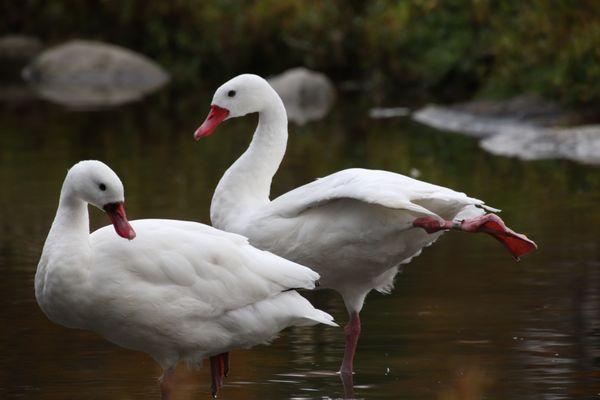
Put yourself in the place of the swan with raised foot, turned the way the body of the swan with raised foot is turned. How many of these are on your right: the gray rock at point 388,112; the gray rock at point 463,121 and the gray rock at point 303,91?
3

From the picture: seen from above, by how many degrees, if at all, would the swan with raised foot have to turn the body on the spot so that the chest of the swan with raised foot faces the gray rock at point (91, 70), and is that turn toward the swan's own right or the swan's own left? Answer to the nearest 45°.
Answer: approximately 90° to the swan's own right

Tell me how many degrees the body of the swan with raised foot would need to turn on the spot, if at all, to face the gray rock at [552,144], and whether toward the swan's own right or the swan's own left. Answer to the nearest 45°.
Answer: approximately 90° to the swan's own right

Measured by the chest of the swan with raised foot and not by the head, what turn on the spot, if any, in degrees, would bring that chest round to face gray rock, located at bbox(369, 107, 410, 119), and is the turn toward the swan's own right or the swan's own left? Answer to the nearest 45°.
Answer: approximately 90° to the swan's own right

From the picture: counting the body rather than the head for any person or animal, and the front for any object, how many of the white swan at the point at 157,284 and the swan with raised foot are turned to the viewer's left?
2

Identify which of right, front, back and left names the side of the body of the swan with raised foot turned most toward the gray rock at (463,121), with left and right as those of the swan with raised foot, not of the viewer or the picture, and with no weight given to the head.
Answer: right

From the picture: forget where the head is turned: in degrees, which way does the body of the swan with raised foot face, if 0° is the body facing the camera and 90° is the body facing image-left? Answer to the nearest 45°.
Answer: approximately 90°

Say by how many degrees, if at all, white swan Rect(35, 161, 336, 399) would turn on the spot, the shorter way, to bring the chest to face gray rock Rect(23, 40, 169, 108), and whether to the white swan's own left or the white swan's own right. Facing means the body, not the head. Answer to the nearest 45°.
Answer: approximately 90° to the white swan's own right

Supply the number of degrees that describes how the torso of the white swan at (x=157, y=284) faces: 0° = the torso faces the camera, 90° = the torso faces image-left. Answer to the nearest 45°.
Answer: approximately 90°
